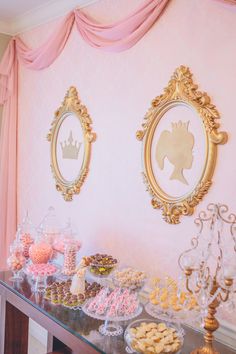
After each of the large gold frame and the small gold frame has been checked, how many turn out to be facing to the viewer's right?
0

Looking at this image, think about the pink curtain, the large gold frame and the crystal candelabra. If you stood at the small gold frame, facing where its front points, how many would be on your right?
1

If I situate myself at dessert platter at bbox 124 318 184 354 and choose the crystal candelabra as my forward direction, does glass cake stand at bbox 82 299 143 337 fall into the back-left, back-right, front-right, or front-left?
back-left

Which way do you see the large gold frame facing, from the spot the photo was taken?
facing the viewer and to the left of the viewer
